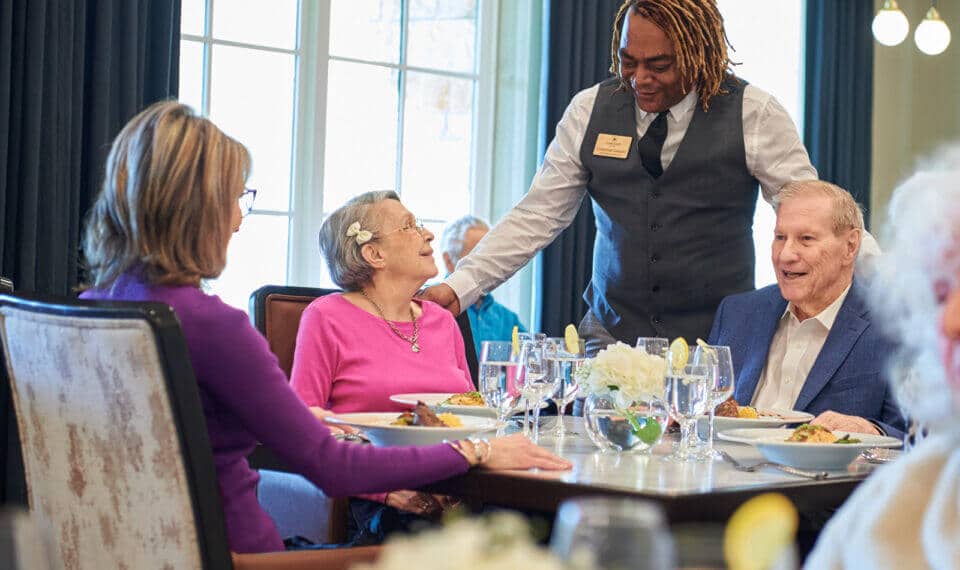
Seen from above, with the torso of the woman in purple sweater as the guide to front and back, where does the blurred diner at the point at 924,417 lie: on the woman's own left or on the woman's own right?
on the woman's own right

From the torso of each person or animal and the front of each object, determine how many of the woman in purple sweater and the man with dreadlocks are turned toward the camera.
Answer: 1

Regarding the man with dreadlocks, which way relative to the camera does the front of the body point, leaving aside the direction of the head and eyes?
toward the camera

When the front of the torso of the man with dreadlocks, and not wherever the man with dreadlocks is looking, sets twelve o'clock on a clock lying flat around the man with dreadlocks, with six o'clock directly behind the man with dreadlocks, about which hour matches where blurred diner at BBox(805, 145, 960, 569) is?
The blurred diner is roughly at 12 o'clock from the man with dreadlocks.

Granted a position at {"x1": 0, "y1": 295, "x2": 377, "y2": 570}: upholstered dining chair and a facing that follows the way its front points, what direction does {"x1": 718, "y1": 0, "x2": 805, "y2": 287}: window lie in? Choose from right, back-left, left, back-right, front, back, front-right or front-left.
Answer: front

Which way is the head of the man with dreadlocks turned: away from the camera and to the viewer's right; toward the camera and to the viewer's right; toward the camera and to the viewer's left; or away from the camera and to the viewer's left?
toward the camera and to the viewer's left

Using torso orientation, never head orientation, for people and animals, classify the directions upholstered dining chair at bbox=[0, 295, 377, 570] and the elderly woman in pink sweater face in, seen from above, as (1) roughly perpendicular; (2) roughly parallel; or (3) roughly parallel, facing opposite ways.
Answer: roughly perpendicular

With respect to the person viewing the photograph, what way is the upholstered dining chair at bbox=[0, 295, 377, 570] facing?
facing away from the viewer and to the right of the viewer

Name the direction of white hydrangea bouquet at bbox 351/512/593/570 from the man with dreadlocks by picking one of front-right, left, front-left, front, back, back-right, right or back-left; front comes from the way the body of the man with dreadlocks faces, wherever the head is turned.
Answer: front

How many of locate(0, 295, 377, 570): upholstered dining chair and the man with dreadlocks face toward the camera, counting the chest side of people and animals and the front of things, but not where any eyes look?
1

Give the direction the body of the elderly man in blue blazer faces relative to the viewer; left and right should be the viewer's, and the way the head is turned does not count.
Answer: facing the viewer and to the left of the viewer
